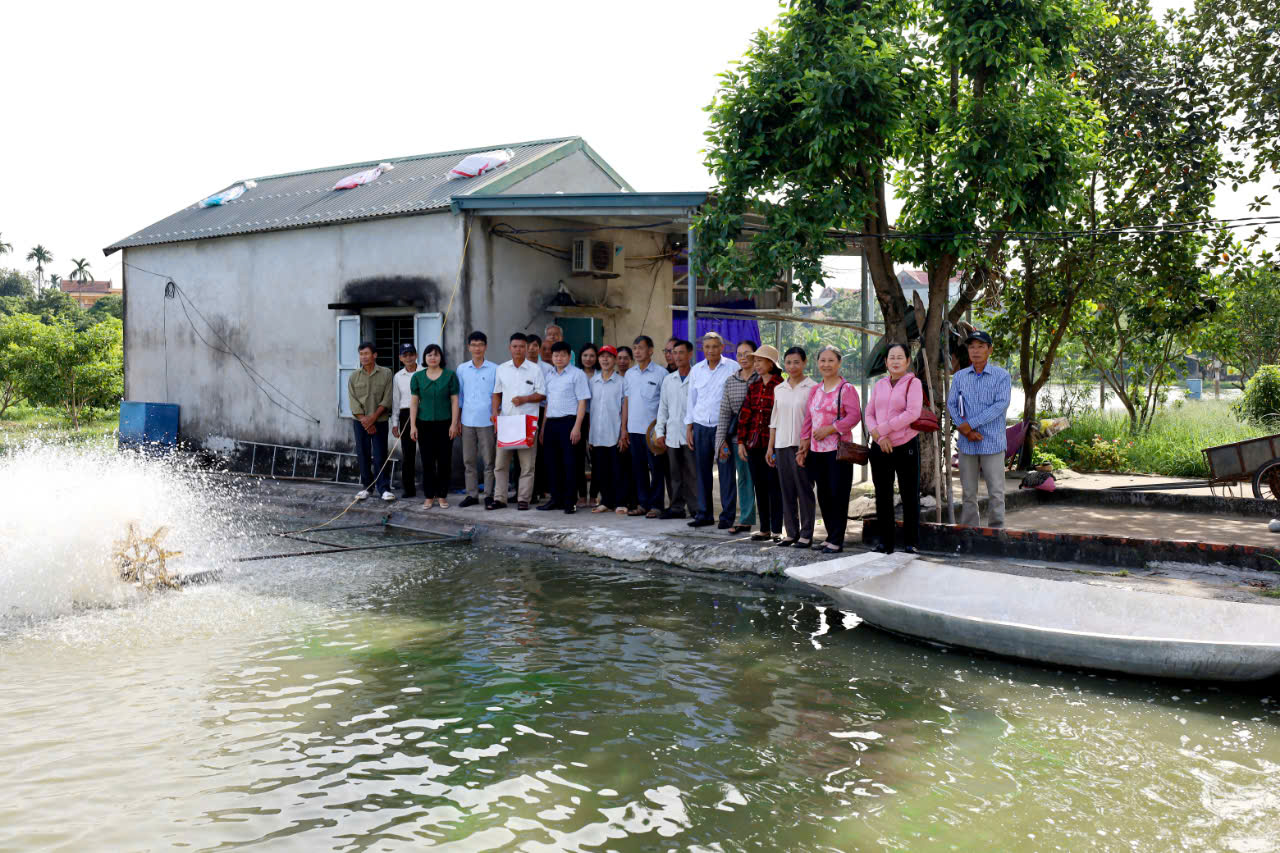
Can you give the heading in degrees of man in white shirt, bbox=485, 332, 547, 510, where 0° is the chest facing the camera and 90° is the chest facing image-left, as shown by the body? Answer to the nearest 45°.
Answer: approximately 0°

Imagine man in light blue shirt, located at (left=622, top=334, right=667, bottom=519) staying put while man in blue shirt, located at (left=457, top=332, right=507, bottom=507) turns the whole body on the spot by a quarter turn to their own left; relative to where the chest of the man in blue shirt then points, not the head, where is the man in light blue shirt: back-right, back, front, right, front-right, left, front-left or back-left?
front-right

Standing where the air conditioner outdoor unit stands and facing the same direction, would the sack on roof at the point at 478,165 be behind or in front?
behind

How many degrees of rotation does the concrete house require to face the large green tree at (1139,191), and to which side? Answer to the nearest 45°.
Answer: approximately 45° to its left

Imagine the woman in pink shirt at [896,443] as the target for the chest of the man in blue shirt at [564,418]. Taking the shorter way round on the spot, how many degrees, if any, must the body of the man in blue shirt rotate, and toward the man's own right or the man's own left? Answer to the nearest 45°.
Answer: approximately 90° to the man's own left

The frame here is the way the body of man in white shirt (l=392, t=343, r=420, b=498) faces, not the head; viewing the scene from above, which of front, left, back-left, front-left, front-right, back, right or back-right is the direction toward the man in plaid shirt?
front-left
